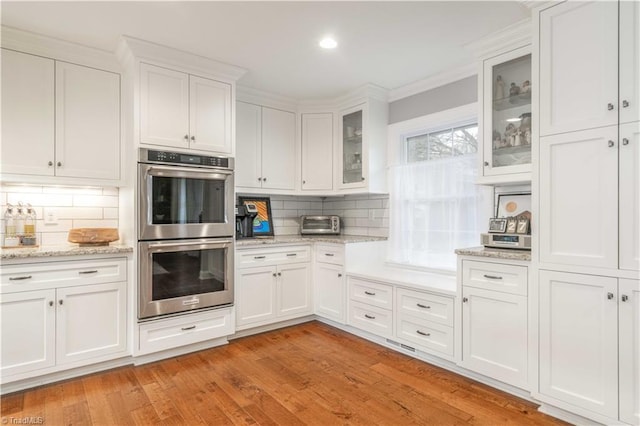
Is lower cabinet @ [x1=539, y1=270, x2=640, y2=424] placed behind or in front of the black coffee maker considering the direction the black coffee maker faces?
in front

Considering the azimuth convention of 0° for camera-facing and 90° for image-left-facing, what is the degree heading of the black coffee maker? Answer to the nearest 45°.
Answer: approximately 315°

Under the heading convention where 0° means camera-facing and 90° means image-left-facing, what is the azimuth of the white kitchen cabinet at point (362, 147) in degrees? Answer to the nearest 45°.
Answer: approximately 45°

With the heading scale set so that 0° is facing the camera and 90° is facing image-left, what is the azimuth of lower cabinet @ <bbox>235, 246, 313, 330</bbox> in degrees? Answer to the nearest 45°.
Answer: approximately 315°

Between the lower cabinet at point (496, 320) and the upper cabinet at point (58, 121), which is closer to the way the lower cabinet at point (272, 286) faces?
the lower cabinet

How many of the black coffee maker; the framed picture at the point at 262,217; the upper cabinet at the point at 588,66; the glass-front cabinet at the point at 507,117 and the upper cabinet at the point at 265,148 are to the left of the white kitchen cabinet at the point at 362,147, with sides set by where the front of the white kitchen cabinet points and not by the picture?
2

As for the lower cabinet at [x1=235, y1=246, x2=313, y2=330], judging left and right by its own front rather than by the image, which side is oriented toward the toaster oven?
left

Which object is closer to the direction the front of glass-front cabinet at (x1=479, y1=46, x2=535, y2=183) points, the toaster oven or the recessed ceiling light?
the recessed ceiling light
